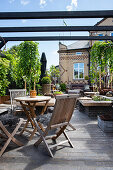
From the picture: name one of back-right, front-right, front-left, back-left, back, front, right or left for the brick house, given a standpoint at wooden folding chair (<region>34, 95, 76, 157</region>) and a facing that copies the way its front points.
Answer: front-right

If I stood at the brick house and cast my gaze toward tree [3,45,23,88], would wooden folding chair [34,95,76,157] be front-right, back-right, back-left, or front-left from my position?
front-left

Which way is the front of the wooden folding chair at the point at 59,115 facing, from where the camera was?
facing away from the viewer and to the left of the viewer

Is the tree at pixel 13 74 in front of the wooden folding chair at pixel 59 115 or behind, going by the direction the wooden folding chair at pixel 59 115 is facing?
in front

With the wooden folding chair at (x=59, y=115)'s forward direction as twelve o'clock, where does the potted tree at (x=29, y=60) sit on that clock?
The potted tree is roughly at 1 o'clock from the wooden folding chair.
